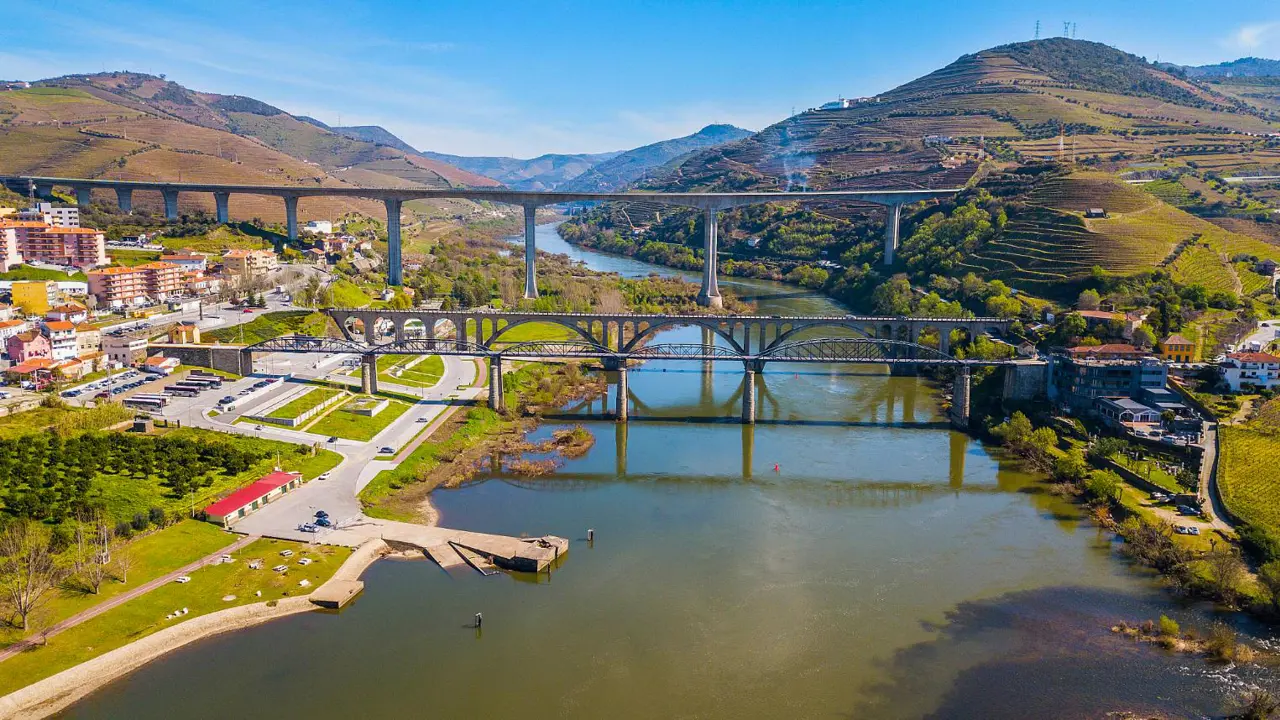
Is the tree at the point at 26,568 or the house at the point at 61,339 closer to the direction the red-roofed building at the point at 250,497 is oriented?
the tree

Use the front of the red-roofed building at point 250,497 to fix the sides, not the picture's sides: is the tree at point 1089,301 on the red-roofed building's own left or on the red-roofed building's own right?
on the red-roofed building's own left

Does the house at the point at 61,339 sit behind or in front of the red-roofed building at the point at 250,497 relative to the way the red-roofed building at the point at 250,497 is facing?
behind

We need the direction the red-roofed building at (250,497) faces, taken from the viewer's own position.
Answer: facing the viewer and to the right of the viewer

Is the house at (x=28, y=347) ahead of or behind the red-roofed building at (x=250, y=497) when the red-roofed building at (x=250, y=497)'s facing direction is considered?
behind

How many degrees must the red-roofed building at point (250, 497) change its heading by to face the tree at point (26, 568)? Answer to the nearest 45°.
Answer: approximately 90° to its right
